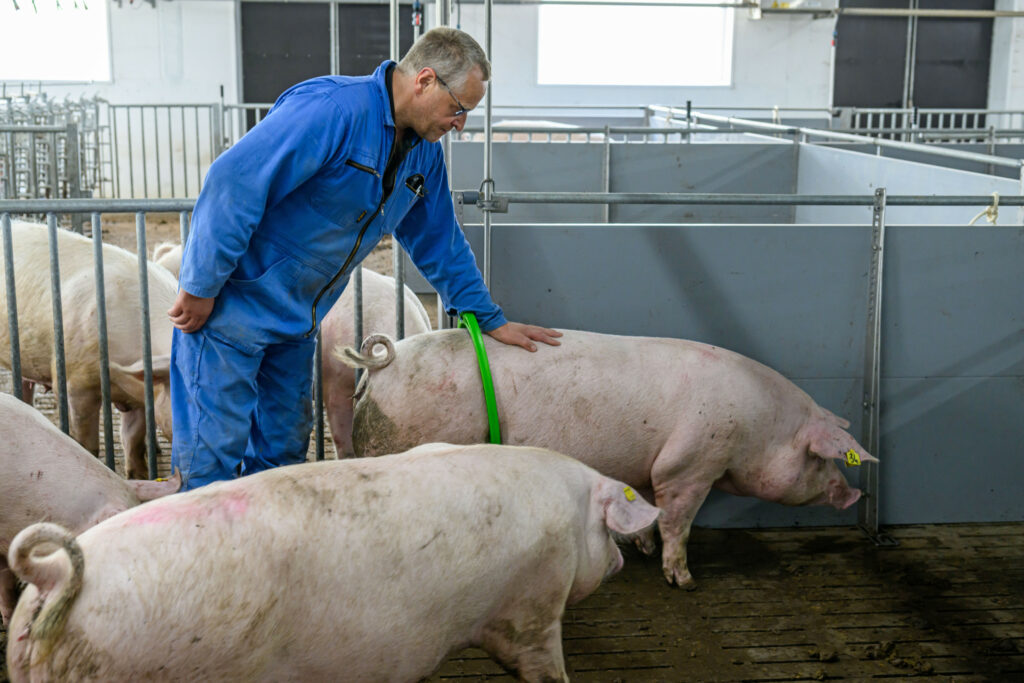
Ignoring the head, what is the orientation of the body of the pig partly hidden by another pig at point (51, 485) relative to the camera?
to the viewer's right

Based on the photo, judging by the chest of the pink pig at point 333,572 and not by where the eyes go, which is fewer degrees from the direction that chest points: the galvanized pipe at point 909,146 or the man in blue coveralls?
the galvanized pipe

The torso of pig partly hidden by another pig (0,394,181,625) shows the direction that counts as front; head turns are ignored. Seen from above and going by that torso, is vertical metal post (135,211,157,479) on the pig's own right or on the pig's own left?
on the pig's own left

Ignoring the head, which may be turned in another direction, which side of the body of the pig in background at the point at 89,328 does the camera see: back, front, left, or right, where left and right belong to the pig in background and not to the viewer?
right

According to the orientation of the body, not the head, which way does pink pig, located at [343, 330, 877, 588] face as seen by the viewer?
to the viewer's right

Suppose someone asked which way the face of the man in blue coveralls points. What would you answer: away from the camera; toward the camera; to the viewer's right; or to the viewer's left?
to the viewer's right

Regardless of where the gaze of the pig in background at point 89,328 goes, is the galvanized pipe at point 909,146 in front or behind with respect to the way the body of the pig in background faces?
in front

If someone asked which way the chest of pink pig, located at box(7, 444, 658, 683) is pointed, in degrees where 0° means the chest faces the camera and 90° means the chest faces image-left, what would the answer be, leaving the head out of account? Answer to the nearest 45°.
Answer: approximately 270°

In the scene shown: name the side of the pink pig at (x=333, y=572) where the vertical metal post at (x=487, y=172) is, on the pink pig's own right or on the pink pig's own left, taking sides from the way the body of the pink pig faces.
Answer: on the pink pig's own left

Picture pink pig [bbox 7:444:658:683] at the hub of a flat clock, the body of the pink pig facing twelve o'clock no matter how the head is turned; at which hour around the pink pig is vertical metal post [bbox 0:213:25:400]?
The vertical metal post is roughly at 8 o'clock from the pink pig.
